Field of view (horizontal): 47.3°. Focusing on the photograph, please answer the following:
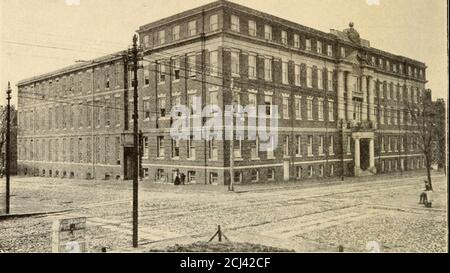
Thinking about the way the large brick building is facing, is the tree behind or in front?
in front
